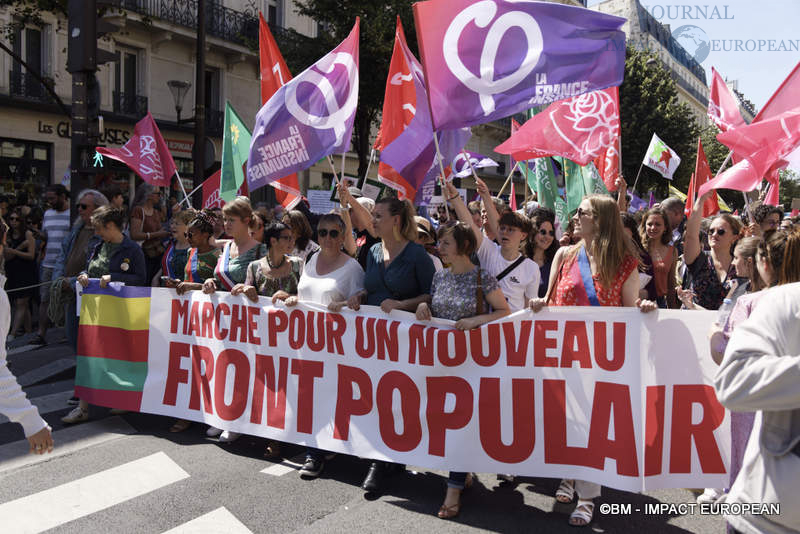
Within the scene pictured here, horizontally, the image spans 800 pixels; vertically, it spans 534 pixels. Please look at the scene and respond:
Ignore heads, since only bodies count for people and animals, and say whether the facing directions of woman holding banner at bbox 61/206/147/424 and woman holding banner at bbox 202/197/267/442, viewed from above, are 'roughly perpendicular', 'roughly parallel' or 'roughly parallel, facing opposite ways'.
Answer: roughly parallel

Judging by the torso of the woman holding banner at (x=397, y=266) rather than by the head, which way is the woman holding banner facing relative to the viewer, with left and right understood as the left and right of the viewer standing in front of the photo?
facing the viewer and to the left of the viewer

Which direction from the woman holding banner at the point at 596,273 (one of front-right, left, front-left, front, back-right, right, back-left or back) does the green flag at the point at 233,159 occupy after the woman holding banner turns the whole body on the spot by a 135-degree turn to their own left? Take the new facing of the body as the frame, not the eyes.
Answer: back-left

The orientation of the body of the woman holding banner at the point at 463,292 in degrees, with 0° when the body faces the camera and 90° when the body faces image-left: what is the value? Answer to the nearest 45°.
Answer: approximately 45°

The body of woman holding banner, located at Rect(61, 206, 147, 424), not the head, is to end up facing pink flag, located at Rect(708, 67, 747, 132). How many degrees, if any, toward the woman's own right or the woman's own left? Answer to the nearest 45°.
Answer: approximately 135° to the woman's own left

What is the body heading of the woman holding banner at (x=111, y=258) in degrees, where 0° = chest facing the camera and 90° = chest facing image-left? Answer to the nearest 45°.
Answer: approximately 45°

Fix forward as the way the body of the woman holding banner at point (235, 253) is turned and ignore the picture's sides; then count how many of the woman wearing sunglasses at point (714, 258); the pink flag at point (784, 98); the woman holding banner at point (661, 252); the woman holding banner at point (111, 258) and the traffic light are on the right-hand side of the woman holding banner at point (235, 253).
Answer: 2

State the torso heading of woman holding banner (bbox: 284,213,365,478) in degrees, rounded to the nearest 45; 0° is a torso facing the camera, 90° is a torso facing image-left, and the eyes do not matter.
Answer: approximately 45°

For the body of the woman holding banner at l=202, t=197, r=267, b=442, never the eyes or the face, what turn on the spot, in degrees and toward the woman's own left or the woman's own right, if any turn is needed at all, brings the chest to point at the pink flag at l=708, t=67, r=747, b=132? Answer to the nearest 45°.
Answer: approximately 135° to the woman's own left

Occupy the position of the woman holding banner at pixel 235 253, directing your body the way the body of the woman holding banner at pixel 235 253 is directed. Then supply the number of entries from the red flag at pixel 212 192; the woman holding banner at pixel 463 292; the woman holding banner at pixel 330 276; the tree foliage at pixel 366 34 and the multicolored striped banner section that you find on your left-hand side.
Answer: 2
